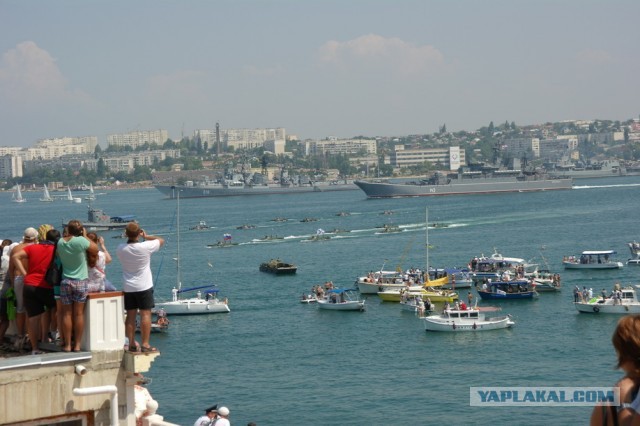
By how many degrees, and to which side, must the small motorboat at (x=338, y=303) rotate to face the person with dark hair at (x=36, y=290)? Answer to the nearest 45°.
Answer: approximately 90° to its left

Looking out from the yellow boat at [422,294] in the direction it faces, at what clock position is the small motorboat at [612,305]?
The small motorboat is roughly at 7 o'clock from the yellow boat.

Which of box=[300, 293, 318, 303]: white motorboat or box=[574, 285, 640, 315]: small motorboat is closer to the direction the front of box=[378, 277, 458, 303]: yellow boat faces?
the white motorboat

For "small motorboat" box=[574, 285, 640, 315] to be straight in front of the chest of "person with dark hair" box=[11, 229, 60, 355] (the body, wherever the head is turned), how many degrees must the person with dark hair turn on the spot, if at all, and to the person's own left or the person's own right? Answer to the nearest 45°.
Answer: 0° — they already face it

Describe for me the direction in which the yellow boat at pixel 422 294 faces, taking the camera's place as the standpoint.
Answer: facing to the left of the viewer

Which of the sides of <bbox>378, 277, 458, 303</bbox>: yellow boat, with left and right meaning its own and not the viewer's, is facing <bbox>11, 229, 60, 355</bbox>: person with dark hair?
left

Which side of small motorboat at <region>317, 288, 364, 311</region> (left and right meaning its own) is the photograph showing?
left

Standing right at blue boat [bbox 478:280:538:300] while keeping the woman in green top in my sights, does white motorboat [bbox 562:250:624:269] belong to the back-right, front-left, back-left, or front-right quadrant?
back-left

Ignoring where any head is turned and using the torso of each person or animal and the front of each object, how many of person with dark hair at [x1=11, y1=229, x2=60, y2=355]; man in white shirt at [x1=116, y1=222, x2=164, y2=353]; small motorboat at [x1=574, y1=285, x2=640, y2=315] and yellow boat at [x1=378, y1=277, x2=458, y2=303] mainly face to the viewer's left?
2

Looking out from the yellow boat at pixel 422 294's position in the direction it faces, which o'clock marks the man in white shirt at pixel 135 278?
The man in white shirt is roughly at 9 o'clock from the yellow boat.

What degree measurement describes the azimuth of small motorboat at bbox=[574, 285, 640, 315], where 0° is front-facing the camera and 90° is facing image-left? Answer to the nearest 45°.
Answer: approximately 90°

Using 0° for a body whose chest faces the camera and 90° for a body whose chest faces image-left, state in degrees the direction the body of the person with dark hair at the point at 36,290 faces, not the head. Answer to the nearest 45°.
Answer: approximately 225°

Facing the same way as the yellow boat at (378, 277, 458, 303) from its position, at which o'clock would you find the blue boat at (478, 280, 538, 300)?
The blue boat is roughly at 6 o'clock from the yellow boat.
